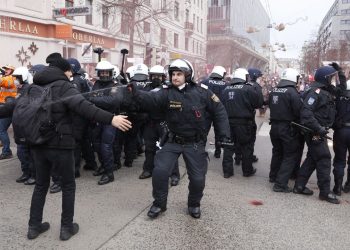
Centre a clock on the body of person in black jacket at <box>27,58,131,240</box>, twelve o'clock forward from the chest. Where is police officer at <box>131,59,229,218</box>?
The police officer is roughly at 1 o'clock from the person in black jacket.

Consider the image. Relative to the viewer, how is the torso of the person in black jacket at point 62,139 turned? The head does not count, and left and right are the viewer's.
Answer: facing away from the viewer and to the right of the viewer

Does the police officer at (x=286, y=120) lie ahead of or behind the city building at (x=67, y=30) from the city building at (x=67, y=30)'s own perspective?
ahead

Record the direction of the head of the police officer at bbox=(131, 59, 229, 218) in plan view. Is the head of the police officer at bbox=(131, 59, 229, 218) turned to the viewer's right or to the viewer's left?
to the viewer's left

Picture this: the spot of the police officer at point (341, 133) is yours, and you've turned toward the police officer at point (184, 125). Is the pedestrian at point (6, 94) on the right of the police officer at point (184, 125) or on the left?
right

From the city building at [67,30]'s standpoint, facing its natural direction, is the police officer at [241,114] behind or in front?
in front

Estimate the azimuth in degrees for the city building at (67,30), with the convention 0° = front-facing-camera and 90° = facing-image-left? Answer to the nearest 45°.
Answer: approximately 315°

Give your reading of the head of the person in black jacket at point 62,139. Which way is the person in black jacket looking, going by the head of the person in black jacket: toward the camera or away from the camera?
away from the camera

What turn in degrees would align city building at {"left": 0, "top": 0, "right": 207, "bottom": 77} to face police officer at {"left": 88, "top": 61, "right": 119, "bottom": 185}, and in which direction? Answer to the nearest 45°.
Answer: approximately 45° to its right

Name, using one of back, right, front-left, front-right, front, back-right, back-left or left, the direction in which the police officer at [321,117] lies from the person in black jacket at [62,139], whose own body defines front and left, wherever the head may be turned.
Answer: front-right

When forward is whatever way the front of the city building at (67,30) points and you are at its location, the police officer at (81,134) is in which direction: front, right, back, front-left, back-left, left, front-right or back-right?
front-right

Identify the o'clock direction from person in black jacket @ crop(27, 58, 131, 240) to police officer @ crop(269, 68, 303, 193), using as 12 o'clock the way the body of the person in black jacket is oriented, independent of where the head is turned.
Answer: The police officer is roughly at 1 o'clock from the person in black jacket.
